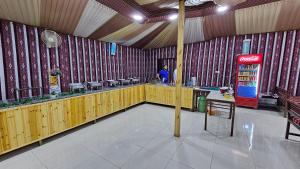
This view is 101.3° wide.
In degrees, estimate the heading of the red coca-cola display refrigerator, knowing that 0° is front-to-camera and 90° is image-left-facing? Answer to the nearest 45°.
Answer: approximately 0°

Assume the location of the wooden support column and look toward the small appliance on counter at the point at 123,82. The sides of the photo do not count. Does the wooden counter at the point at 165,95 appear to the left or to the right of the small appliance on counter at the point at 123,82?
right

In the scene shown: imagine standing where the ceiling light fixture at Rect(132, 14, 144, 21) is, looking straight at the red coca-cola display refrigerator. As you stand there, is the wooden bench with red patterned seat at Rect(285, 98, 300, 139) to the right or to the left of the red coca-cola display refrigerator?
right

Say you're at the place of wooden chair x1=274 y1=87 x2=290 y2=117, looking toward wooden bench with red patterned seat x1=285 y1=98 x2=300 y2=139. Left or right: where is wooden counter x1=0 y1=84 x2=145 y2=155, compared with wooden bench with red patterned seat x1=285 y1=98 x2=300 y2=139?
right

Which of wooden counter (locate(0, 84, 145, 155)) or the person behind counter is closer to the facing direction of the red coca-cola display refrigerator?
the wooden counter

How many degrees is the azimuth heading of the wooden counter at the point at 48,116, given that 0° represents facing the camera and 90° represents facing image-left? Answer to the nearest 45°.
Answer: approximately 315°

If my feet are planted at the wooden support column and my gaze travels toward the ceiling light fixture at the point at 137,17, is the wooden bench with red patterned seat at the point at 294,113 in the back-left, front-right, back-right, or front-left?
back-right

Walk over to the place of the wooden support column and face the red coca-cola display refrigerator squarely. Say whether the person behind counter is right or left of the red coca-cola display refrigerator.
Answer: left

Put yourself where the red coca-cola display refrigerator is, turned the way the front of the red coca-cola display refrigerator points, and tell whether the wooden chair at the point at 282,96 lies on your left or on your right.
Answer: on your left

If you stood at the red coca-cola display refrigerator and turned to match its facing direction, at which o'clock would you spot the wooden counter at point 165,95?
The wooden counter is roughly at 2 o'clock from the red coca-cola display refrigerator.

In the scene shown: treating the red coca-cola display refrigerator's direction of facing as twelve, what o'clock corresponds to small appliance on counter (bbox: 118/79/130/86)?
The small appliance on counter is roughly at 2 o'clock from the red coca-cola display refrigerator.
